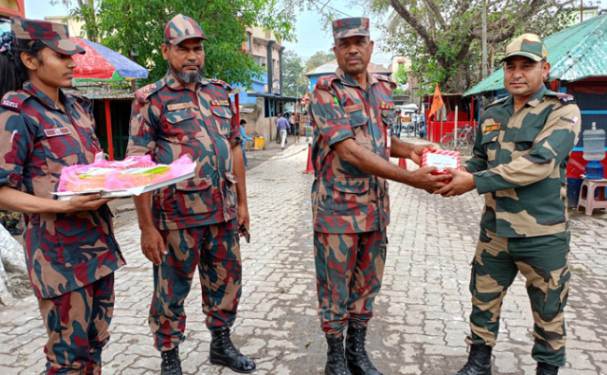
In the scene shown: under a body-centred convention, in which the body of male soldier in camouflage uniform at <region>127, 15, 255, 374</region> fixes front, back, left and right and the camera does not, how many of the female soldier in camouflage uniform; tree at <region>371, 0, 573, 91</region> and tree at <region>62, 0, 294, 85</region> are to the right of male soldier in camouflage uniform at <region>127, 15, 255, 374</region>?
1

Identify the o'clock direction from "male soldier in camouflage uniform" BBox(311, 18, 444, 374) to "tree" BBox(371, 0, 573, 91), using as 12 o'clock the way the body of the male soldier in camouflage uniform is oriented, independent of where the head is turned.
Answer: The tree is roughly at 8 o'clock from the male soldier in camouflage uniform.

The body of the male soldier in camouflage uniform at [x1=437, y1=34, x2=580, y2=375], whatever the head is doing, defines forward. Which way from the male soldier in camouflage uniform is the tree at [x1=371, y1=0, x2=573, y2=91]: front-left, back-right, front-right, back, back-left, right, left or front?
back-right

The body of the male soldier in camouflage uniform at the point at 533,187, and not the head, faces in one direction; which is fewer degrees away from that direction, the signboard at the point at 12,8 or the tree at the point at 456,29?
the signboard

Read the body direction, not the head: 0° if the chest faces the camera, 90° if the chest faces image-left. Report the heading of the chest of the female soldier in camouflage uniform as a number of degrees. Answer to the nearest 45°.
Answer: approximately 315°

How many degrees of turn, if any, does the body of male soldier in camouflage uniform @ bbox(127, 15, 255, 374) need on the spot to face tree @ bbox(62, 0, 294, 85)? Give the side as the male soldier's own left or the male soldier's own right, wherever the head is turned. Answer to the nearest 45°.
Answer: approximately 135° to the male soldier's own left

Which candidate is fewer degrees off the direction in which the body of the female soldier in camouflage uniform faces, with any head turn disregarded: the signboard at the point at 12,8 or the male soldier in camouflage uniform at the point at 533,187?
the male soldier in camouflage uniform

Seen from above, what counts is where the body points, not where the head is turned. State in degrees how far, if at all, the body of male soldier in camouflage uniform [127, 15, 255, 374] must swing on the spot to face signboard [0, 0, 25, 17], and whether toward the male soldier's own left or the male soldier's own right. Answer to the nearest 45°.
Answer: approximately 180°

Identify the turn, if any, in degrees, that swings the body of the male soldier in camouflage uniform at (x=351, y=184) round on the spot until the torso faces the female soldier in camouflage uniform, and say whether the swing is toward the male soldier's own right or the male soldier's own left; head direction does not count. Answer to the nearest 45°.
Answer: approximately 90° to the male soldier's own right

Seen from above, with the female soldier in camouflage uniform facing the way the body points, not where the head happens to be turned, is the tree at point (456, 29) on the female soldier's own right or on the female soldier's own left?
on the female soldier's own left

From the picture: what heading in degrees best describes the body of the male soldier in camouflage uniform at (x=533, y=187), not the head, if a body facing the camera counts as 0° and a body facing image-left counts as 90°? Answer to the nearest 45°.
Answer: approximately 45°
